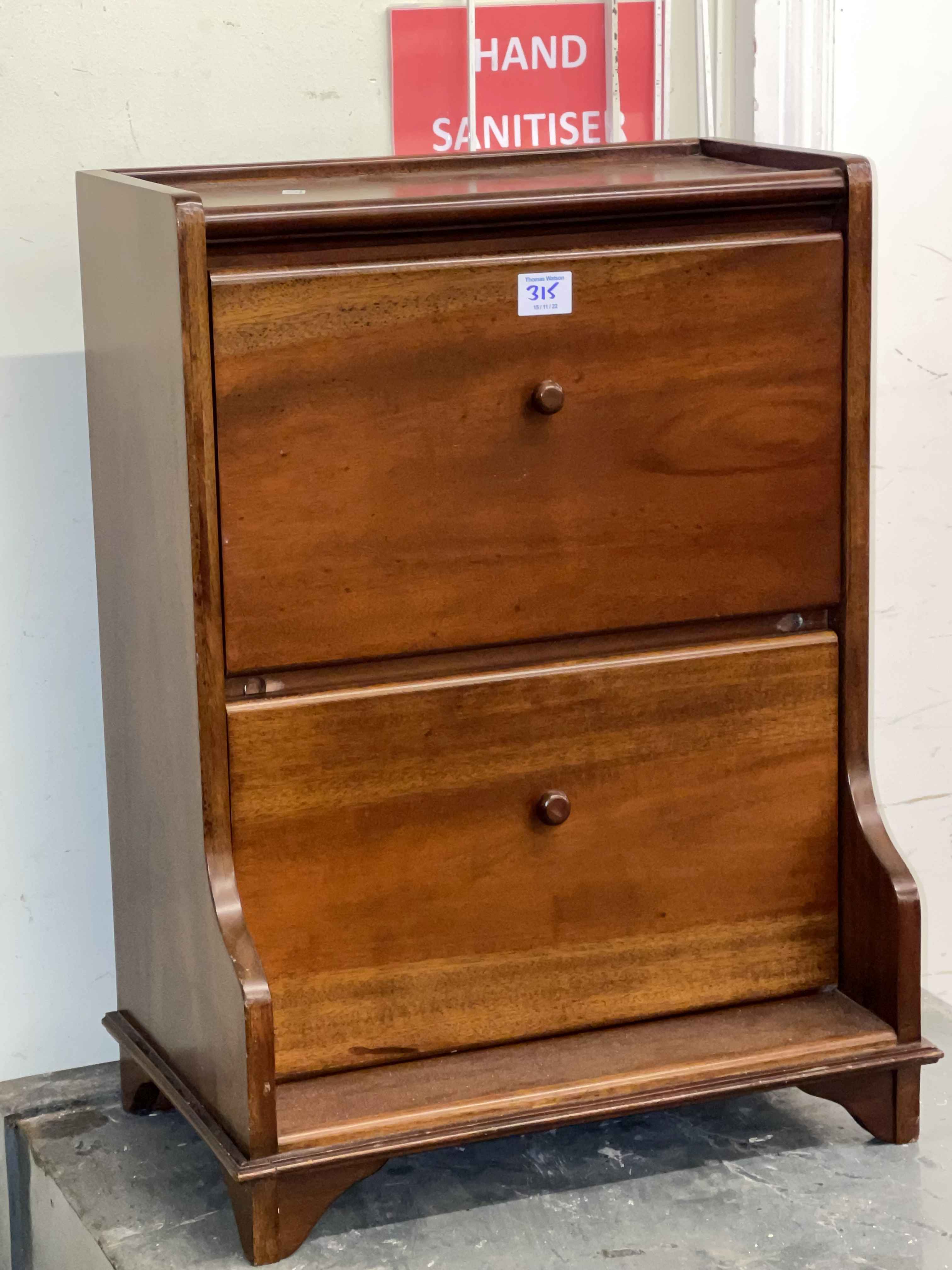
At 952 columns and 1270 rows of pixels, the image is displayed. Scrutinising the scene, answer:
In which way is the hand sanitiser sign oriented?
toward the camera

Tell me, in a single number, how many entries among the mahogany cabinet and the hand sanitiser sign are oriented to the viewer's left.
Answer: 0
